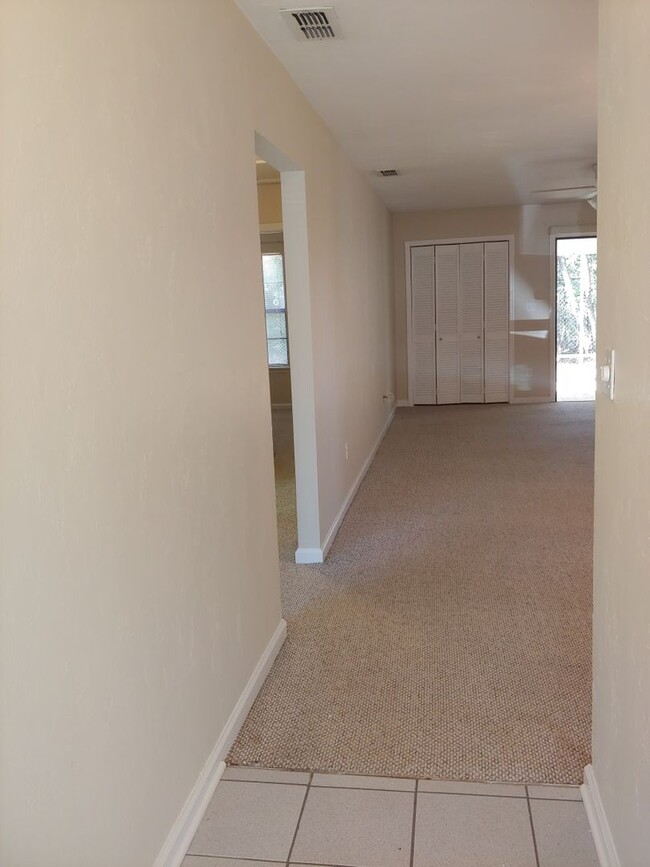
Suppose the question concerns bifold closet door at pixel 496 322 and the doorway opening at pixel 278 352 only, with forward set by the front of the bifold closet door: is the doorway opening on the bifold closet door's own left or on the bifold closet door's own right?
on the bifold closet door's own right

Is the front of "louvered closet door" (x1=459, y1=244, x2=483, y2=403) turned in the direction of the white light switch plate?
yes

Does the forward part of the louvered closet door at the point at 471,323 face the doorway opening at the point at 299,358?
yes

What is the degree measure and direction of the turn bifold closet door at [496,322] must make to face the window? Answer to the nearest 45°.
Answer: approximately 90° to its right

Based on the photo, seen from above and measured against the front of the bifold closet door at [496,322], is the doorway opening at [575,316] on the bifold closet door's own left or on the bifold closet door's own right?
on the bifold closet door's own left

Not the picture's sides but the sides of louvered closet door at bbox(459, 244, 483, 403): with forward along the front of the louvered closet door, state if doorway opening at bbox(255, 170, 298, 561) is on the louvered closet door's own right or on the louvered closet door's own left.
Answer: on the louvered closet door's own right

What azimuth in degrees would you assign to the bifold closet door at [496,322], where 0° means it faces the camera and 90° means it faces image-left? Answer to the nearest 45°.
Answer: approximately 0°

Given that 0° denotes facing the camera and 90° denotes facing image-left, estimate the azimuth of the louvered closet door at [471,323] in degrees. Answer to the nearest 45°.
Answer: approximately 0°
